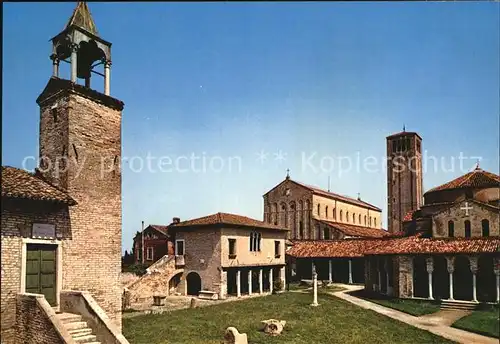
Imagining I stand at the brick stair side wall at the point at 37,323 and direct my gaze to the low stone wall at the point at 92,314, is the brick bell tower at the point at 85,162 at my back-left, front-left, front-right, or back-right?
front-left

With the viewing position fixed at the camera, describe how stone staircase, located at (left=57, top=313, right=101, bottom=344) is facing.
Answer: facing the viewer and to the right of the viewer

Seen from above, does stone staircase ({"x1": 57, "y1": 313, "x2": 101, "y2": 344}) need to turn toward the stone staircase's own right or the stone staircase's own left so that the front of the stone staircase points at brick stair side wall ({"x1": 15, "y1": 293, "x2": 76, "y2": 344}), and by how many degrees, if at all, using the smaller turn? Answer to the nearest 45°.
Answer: approximately 90° to the stone staircase's own right

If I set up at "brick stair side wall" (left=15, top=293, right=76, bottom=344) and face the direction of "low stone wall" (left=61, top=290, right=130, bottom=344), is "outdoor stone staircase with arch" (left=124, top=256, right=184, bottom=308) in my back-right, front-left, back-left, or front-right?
front-left

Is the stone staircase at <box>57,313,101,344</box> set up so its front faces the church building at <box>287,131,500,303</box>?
no
